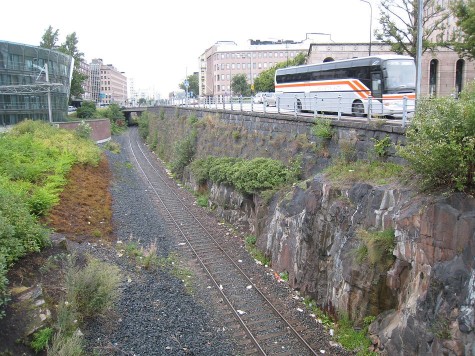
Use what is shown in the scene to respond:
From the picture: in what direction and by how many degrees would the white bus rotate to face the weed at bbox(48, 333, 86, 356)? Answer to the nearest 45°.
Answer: approximately 45° to its right

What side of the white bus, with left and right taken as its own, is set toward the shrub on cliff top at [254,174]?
right

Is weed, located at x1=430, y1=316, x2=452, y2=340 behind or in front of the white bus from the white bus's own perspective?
in front

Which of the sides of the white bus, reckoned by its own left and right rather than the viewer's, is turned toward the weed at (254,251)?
right

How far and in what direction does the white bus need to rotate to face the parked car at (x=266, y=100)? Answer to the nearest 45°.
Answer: approximately 180°

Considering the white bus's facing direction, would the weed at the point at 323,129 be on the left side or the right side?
on its right

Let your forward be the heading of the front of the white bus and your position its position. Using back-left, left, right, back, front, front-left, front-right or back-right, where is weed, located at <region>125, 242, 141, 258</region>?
right

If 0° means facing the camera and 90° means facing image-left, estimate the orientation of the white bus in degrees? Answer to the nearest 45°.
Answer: approximately 315°

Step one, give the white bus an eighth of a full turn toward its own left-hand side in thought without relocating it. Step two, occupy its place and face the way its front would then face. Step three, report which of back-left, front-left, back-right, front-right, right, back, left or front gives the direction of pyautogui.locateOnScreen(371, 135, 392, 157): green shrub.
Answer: right

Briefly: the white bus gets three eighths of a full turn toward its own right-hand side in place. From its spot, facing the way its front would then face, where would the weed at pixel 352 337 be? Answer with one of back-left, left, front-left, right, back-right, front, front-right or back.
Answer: left

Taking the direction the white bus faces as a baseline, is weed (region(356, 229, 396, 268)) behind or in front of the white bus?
in front

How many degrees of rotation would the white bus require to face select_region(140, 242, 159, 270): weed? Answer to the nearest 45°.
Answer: approximately 90° to its right
